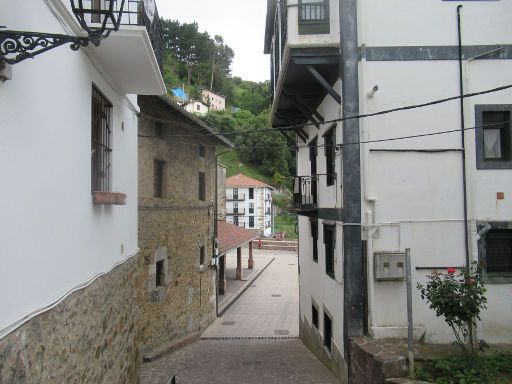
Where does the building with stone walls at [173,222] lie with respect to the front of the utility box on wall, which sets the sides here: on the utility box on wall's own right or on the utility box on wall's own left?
on the utility box on wall's own right
